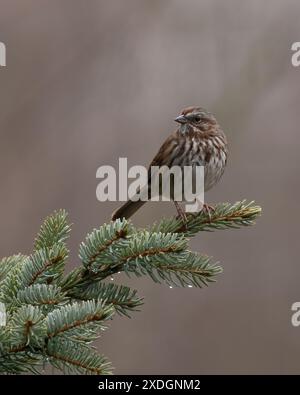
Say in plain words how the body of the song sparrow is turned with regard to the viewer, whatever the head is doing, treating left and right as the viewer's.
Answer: facing the viewer and to the right of the viewer
